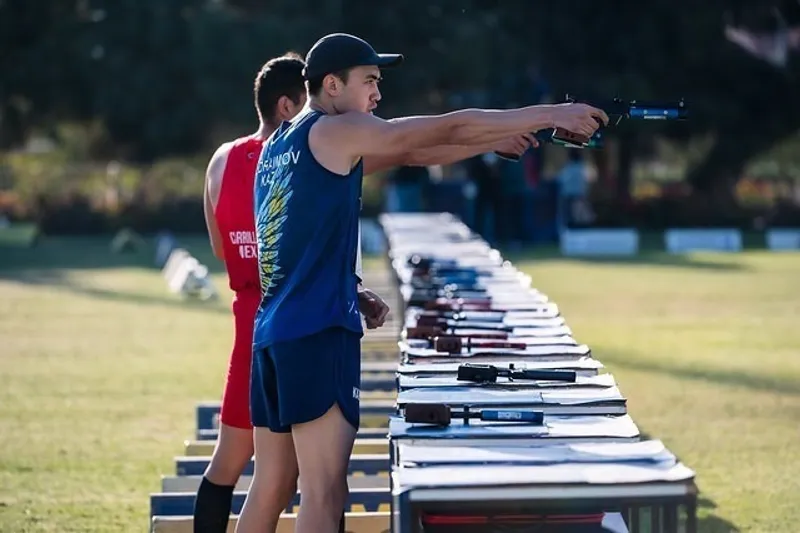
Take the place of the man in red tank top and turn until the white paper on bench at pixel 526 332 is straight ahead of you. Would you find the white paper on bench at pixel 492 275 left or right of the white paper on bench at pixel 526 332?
left

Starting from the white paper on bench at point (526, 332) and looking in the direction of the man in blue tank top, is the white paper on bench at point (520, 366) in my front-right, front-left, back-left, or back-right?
front-left

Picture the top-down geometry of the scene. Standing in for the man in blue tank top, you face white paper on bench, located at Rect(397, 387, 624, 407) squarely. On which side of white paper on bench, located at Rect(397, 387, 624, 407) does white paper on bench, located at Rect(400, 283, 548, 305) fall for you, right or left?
left

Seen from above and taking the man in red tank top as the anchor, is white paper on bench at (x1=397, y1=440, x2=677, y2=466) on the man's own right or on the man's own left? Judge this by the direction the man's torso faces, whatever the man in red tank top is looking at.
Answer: on the man's own right

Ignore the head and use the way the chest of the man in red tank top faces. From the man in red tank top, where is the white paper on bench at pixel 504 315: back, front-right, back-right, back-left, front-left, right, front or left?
front

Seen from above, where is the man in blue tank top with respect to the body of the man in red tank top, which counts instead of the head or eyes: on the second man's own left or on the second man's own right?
on the second man's own right

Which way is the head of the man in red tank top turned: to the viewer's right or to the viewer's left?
to the viewer's right

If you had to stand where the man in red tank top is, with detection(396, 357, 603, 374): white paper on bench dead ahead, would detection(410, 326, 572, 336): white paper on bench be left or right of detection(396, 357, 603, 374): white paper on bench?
left

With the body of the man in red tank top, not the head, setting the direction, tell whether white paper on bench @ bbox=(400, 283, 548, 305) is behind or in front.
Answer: in front

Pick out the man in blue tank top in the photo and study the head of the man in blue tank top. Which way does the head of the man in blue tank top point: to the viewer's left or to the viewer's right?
to the viewer's right

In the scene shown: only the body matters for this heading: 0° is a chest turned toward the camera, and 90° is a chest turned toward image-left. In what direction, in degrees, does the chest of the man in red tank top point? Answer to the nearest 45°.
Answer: approximately 225°

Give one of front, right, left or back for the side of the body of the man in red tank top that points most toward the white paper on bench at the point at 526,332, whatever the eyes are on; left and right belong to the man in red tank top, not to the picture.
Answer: front

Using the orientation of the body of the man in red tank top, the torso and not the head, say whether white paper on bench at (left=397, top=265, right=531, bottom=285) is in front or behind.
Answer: in front
